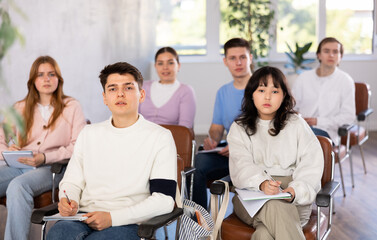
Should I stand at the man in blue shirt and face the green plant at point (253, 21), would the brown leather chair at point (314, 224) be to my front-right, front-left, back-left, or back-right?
back-right

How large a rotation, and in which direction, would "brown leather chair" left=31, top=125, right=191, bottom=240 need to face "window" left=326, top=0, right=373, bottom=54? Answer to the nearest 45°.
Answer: approximately 180°

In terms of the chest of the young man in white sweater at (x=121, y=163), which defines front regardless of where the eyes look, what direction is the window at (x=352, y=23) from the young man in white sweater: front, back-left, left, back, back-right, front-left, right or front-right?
back

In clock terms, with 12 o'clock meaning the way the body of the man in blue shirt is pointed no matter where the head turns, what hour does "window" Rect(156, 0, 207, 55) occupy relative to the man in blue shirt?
The window is roughly at 4 o'clock from the man in blue shirt.

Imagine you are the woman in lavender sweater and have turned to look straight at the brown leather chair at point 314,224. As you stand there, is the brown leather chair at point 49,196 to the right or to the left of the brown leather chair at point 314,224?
right

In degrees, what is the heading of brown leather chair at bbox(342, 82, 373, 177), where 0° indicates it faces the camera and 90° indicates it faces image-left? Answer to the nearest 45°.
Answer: approximately 45°

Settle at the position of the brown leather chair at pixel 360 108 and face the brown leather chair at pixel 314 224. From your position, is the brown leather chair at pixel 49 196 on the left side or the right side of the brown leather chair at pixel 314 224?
right
